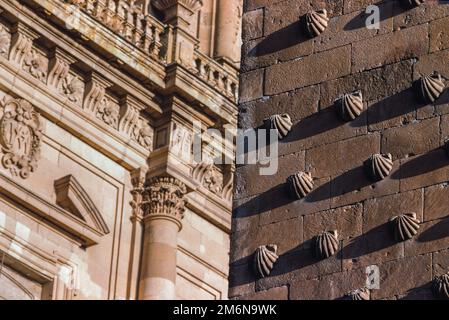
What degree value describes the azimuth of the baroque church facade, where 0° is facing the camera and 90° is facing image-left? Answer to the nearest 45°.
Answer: approximately 315°
